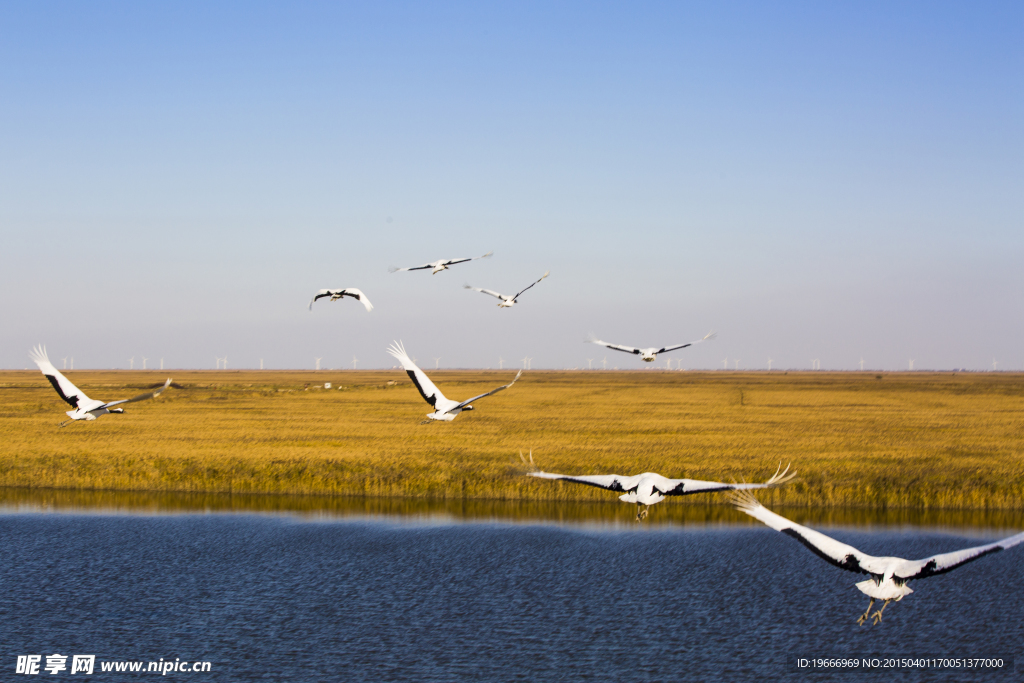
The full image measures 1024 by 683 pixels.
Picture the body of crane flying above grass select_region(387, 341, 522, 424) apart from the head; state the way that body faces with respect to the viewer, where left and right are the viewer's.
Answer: facing away from the viewer and to the right of the viewer

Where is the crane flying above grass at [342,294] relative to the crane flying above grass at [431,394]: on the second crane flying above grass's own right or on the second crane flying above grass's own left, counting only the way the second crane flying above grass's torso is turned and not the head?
on the second crane flying above grass's own left

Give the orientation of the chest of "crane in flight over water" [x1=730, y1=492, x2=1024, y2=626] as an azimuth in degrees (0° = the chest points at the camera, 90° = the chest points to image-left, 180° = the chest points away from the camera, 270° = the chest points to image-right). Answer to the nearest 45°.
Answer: approximately 180°

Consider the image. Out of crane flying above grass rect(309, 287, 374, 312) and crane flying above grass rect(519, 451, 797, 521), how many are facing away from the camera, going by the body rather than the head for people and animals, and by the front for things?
2

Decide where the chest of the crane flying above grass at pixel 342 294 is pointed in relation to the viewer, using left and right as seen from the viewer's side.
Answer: facing away from the viewer

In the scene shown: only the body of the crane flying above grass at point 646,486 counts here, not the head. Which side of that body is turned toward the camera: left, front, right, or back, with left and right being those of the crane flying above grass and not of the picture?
back
